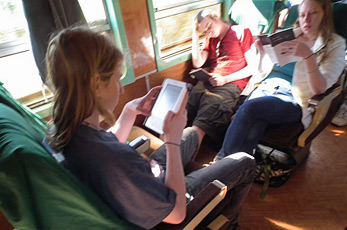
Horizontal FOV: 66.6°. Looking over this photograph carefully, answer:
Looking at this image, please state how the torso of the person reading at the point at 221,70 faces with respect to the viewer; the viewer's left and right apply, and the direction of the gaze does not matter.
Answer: facing the viewer and to the left of the viewer

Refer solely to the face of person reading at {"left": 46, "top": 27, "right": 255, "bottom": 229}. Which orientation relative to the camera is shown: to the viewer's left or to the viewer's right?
to the viewer's right

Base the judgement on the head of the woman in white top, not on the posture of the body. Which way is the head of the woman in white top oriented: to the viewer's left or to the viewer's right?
to the viewer's left

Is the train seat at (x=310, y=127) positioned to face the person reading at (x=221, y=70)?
no

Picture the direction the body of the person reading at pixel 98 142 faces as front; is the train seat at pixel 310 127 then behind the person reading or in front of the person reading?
in front

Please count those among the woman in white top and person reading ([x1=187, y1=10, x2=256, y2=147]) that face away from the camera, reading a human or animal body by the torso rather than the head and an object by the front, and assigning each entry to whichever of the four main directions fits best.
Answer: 0

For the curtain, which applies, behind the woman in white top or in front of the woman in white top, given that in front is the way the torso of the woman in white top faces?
in front

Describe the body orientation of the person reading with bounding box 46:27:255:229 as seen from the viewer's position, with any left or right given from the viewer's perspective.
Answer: facing away from the viewer and to the right of the viewer

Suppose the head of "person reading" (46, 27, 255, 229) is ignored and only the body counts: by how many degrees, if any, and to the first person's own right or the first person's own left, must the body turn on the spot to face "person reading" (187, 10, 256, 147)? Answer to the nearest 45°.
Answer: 0° — they already face them

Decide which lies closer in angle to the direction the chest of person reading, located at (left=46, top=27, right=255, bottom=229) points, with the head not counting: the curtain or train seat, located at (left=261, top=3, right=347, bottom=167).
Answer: the train seat

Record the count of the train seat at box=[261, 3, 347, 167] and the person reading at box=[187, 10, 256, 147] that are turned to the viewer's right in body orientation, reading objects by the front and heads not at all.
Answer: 0

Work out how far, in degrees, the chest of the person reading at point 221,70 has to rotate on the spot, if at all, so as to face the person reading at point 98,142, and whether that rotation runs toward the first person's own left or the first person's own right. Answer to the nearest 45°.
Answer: approximately 45° to the first person's own left
